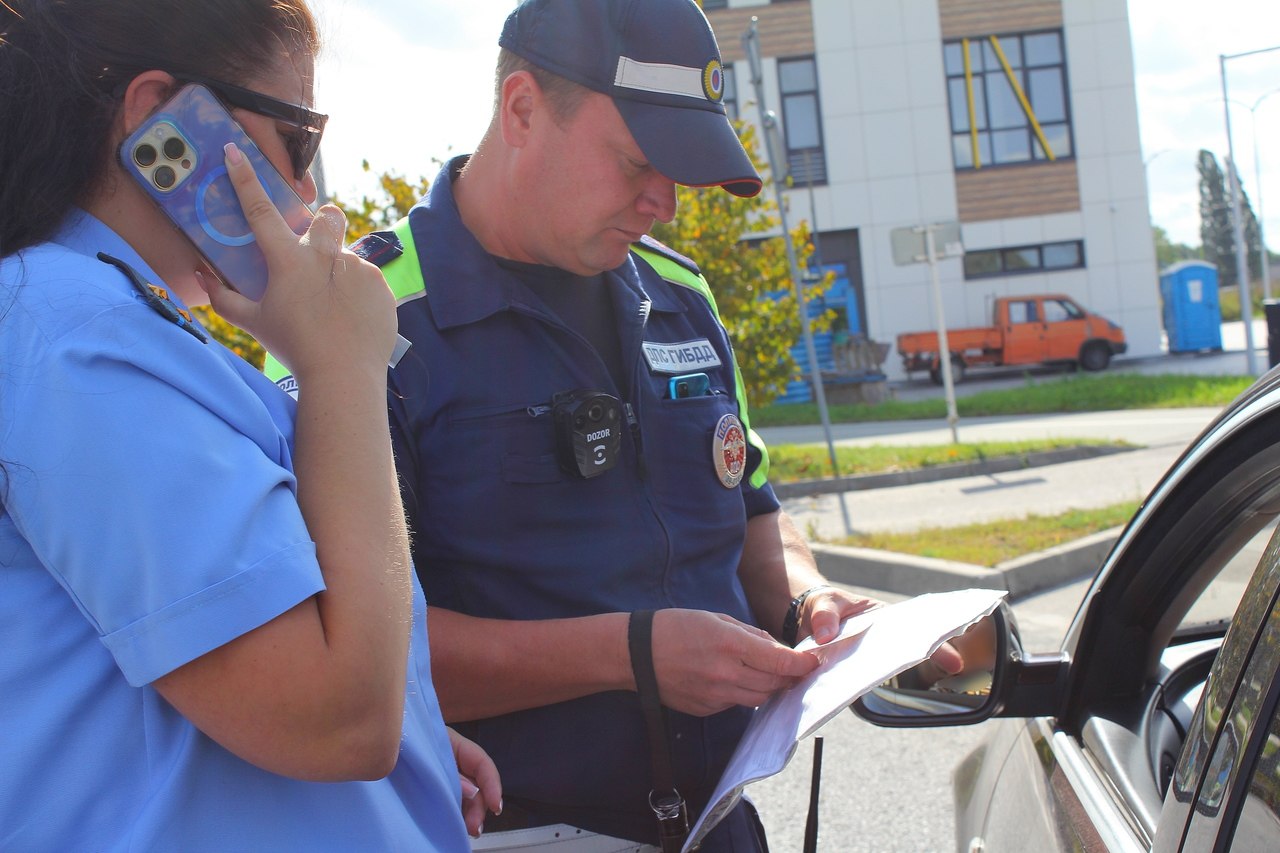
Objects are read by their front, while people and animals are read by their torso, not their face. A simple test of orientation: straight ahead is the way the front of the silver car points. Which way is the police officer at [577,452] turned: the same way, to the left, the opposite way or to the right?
the opposite way

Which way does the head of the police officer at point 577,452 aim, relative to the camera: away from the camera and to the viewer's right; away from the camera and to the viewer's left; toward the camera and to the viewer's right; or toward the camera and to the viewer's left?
toward the camera and to the viewer's right

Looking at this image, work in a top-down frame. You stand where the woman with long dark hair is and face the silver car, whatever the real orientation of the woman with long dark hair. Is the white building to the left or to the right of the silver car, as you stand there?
left

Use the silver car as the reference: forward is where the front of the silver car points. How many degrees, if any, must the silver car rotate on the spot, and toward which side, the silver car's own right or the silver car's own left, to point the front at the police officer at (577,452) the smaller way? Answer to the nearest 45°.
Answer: approximately 45° to the silver car's own left

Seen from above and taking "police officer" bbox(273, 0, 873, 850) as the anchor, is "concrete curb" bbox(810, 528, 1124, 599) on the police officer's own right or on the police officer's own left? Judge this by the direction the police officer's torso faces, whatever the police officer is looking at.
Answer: on the police officer's own left

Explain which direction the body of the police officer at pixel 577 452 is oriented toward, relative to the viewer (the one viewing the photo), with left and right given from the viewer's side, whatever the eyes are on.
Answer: facing the viewer and to the right of the viewer

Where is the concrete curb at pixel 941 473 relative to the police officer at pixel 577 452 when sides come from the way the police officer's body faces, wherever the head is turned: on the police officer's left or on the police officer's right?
on the police officer's left

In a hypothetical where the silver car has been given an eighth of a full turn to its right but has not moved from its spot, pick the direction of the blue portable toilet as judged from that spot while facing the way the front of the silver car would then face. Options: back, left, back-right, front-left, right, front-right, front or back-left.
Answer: front

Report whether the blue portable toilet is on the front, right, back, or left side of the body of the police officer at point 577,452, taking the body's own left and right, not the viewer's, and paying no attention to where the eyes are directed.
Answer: left

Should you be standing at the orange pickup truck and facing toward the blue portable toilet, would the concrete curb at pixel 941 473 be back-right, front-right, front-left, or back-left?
back-right

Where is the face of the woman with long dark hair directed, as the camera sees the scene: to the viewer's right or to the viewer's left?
to the viewer's right

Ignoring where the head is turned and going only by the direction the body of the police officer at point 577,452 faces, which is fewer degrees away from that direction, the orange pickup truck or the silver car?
the silver car
